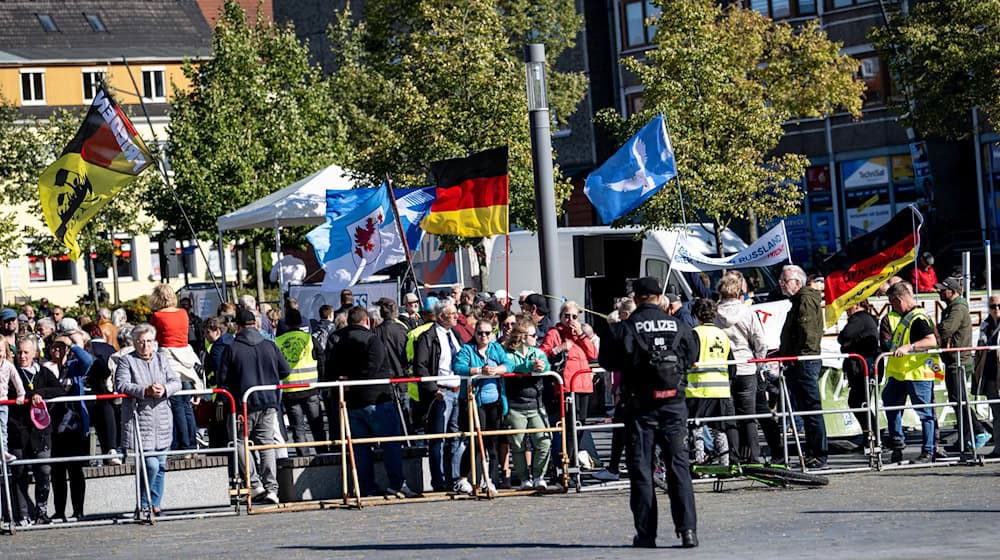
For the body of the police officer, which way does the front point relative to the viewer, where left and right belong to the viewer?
facing away from the viewer

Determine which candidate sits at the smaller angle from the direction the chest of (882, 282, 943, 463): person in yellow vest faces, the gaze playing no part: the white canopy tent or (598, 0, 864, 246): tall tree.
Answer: the white canopy tent

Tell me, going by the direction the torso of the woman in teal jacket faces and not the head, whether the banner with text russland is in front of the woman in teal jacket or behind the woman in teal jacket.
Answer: behind

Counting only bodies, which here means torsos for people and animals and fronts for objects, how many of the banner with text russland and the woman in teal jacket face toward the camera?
2

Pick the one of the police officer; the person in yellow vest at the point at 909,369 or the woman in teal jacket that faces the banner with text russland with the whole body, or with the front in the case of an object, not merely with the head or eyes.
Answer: the police officer

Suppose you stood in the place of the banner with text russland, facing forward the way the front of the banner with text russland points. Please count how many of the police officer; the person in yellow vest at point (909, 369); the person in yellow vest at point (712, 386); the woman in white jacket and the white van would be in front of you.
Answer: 4

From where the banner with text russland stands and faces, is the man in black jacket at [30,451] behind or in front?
in front

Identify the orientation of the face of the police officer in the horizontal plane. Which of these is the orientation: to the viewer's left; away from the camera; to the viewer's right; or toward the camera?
away from the camera

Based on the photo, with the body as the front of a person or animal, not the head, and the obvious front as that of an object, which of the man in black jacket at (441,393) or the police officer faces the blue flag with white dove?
the police officer

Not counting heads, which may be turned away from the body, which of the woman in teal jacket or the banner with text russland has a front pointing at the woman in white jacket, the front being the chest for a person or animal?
the banner with text russland

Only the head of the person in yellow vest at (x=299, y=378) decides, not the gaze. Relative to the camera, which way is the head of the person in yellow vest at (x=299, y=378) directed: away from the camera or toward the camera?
away from the camera

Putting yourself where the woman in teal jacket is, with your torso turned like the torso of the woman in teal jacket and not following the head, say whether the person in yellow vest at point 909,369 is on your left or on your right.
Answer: on your left

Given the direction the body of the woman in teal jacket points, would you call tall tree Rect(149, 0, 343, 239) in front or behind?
behind

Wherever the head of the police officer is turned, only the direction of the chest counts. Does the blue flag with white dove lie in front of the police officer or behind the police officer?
in front

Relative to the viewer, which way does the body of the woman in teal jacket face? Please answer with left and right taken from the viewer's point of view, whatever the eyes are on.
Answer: facing the viewer

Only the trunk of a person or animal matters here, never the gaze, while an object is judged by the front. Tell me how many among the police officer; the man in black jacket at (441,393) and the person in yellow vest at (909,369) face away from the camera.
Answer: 1

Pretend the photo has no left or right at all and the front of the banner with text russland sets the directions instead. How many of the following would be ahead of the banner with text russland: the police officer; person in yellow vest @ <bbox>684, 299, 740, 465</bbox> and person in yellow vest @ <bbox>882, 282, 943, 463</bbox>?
3

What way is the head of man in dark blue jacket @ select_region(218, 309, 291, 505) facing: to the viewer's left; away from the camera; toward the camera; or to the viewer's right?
away from the camera

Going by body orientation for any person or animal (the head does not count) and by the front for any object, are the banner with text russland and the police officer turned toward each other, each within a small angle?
yes

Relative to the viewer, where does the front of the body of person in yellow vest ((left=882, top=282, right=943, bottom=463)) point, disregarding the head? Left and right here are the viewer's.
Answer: facing the viewer and to the left of the viewer
